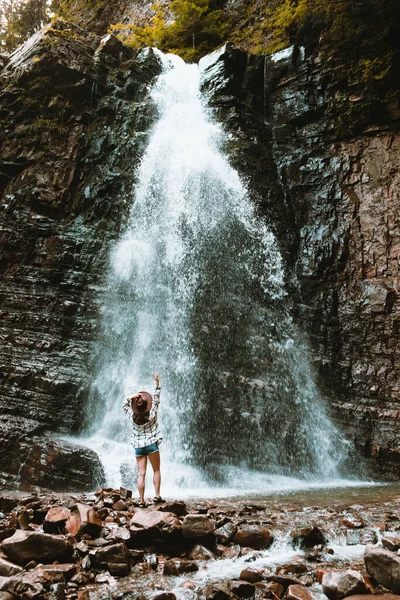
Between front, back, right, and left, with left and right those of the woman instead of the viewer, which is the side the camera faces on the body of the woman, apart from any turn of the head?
back

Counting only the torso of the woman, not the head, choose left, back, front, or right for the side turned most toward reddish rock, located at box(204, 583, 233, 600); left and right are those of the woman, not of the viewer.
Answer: back

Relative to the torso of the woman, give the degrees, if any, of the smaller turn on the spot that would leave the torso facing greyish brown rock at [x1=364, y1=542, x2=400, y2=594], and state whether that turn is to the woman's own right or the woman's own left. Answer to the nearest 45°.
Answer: approximately 135° to the woman's own right

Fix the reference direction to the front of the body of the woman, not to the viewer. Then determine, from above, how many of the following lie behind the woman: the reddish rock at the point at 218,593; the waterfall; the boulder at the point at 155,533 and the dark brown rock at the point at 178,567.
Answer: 3

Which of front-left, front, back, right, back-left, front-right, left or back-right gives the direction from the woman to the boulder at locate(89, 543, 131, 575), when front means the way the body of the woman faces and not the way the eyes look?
back

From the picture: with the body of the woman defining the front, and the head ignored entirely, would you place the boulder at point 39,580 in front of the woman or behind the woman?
behind

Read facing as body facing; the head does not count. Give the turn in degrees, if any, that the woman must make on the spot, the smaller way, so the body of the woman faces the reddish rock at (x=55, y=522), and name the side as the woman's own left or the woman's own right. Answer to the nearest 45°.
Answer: approximately 135° to the woman's own left

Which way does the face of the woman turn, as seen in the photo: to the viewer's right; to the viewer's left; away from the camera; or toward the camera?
away from the camera

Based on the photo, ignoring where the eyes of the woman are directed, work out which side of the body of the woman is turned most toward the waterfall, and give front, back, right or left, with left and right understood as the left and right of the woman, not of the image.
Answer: front

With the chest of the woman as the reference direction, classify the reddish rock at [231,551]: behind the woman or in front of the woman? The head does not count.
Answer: behind

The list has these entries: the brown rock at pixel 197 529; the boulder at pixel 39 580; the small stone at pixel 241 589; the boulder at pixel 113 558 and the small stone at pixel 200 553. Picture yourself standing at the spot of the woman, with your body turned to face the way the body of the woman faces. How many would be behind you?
5

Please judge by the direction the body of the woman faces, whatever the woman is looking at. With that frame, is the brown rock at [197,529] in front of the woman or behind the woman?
behind

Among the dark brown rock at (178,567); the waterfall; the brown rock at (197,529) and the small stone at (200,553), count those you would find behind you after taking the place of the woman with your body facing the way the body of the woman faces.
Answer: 3

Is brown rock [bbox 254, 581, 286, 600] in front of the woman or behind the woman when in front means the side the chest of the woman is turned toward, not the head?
behind

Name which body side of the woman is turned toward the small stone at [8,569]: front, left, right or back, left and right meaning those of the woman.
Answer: back
